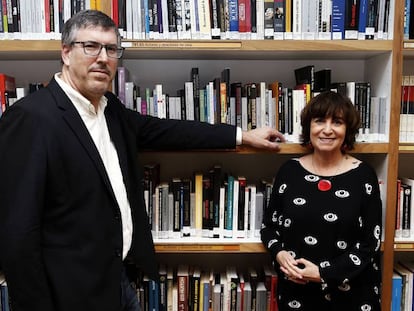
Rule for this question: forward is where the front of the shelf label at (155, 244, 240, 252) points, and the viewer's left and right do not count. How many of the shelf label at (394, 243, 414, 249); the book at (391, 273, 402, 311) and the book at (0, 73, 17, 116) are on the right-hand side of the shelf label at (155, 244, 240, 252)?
1

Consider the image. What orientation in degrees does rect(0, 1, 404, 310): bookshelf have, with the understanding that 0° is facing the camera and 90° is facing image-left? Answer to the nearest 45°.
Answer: approximately 0°

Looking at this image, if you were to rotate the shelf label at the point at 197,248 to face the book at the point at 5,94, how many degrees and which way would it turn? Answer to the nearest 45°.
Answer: approximately 90° to its right
